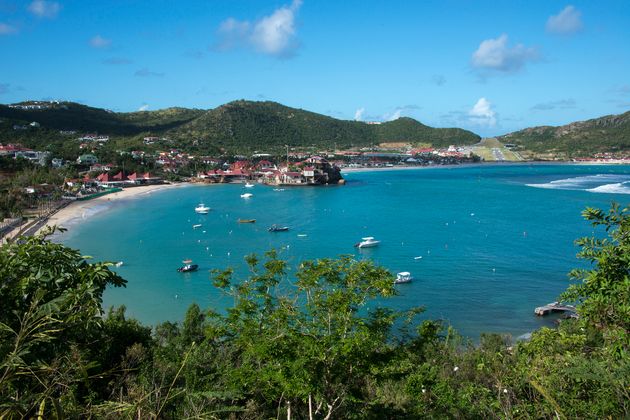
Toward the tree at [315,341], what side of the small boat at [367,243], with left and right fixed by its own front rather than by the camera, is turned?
right

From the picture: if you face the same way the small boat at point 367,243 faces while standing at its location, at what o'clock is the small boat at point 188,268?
the small boat at point 188,268 is roughly at 5 o'clock from the small boat at point 367,243.

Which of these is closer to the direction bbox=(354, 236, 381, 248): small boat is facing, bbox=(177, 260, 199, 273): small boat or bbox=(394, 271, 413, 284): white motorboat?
the white motorboat

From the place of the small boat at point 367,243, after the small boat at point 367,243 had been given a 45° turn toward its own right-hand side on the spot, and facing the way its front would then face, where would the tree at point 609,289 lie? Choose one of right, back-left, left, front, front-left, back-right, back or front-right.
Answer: front-right

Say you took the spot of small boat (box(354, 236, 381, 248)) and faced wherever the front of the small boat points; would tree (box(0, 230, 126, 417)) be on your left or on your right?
on your right
